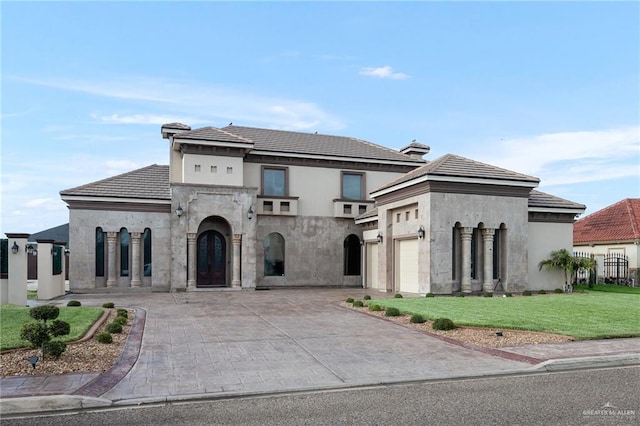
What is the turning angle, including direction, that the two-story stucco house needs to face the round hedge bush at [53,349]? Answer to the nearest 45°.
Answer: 0° — it already faces it

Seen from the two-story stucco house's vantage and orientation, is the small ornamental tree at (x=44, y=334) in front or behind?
in front

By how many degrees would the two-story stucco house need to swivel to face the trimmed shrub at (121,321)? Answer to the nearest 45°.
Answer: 0° — it already faces it

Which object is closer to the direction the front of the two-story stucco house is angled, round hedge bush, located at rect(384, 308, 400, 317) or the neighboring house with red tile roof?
the round hedge bush

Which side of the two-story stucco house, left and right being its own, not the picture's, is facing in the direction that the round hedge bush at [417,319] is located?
front

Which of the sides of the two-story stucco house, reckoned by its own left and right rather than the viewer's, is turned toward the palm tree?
left

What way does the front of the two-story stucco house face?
toward the camera
